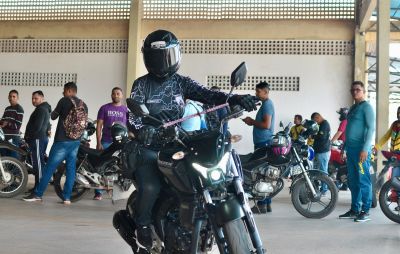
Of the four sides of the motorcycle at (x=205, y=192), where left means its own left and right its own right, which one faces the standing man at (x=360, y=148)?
left

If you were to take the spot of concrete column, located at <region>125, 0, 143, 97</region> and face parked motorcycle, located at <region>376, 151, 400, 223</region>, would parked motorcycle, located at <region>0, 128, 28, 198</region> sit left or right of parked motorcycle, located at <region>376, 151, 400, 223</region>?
right

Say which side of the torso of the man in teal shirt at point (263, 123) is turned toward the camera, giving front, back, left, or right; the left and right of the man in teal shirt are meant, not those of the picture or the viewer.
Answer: left

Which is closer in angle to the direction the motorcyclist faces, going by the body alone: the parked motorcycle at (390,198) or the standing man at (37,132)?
the parked motorcycle

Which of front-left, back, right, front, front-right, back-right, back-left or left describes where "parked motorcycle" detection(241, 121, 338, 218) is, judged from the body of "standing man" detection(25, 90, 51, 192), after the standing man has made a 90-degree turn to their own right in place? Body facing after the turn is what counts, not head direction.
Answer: back-right

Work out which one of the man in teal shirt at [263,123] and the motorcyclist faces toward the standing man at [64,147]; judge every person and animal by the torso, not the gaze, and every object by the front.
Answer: the man in teal shirt

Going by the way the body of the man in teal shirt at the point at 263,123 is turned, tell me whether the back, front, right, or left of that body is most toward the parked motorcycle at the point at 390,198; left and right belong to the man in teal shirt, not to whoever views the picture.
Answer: back
